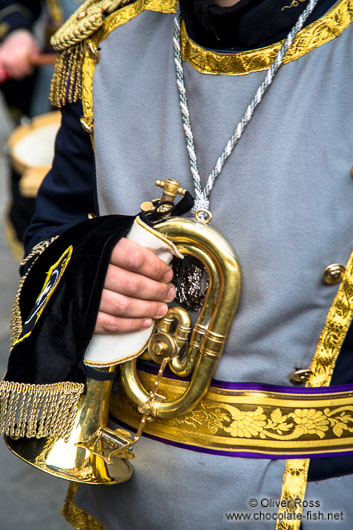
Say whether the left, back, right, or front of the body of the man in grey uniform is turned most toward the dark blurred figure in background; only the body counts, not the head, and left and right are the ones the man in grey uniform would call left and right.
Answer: back

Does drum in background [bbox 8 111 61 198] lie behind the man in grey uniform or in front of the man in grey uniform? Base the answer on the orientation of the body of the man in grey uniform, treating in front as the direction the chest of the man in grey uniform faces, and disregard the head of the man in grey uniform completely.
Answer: behind

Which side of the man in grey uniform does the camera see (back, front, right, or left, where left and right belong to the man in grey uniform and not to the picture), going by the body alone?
front
